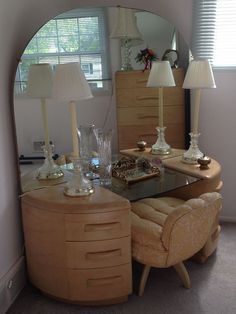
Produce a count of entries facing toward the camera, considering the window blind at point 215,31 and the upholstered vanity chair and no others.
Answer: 1

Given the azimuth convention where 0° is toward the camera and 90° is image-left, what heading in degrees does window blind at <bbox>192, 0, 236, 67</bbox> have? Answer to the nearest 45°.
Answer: approximately 0°

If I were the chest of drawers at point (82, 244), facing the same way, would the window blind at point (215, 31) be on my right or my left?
on my left
